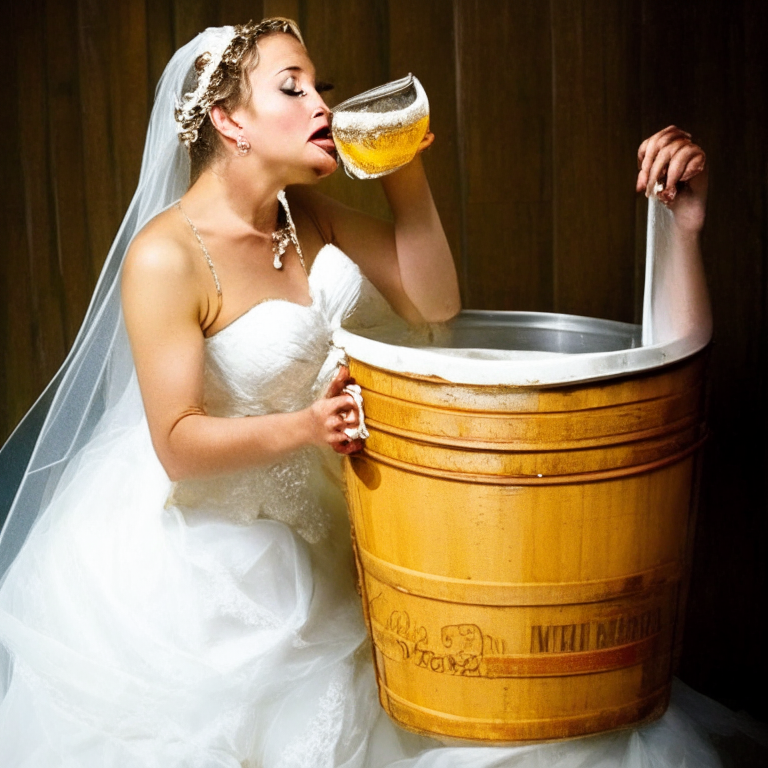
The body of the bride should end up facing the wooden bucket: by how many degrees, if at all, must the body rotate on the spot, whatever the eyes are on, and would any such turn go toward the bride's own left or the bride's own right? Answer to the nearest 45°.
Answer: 0° — they already face it

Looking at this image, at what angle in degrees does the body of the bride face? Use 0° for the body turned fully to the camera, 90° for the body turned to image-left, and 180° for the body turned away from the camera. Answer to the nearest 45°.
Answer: approximately 315°
